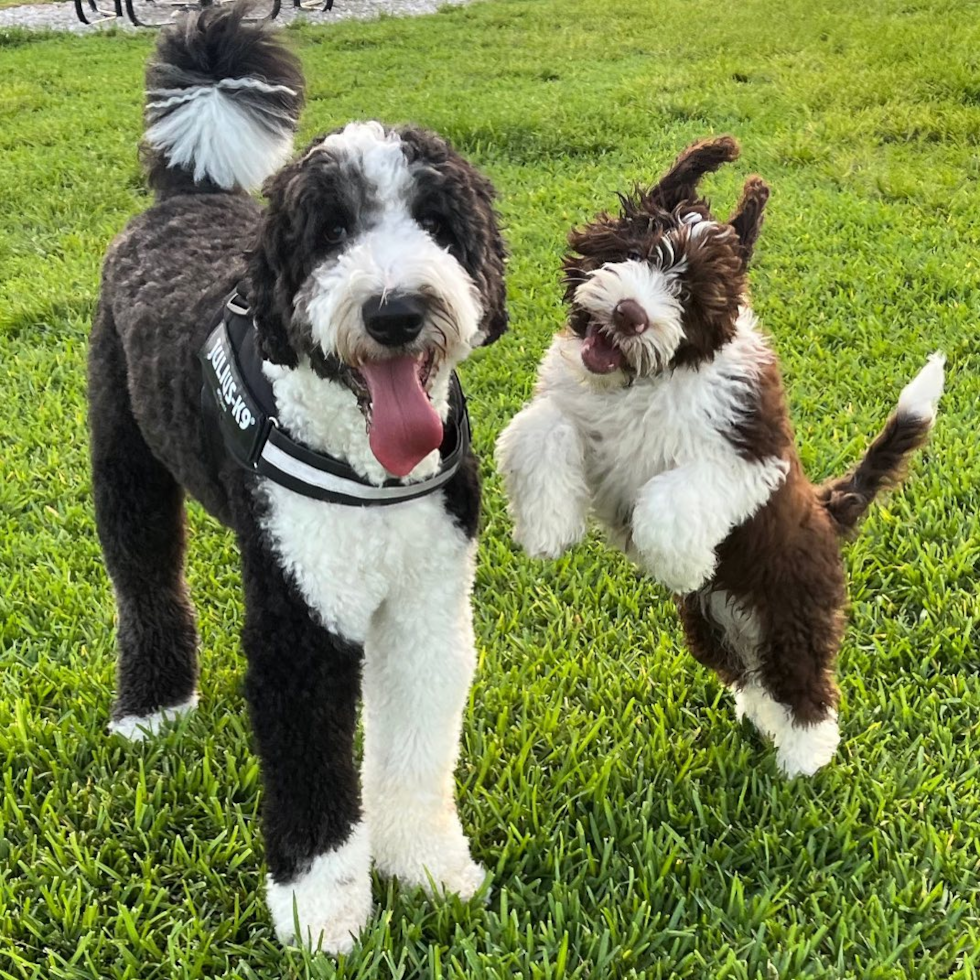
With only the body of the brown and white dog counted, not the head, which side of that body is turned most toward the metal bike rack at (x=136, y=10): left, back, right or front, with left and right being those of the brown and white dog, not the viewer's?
right

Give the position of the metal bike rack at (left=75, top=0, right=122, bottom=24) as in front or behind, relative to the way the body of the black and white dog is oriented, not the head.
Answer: behind

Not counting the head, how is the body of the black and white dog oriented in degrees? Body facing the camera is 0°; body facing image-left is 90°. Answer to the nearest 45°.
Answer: approximately 315°

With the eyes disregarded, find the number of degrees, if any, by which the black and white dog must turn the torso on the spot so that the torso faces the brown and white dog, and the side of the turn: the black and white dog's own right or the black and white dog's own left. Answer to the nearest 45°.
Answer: approximately 45° to the black and white dog's own left

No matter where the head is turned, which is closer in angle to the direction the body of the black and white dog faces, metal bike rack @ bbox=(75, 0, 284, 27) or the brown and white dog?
the brown and white dog

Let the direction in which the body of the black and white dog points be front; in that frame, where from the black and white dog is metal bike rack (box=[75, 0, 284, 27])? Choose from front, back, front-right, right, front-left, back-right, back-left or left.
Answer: back-left

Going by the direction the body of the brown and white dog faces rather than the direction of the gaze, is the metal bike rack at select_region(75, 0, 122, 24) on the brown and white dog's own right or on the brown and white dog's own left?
on the brown and white dog's own right
